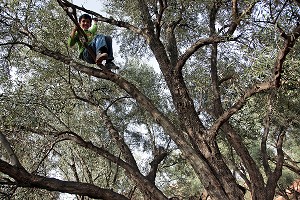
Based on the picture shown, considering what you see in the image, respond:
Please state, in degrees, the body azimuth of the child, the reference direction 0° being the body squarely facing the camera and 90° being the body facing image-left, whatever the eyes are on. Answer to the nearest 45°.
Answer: approximately 315°
